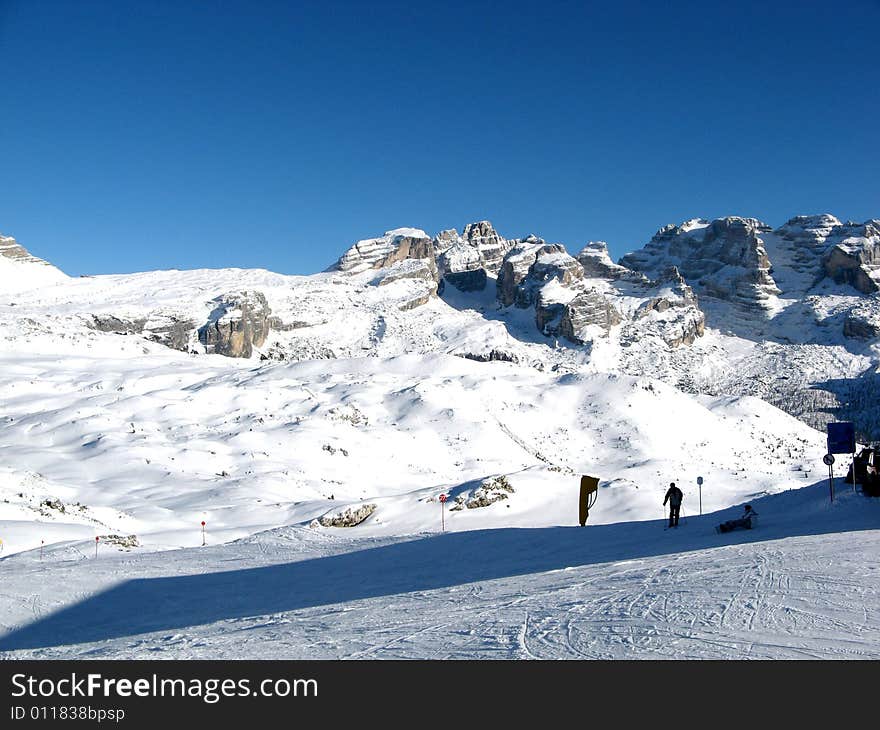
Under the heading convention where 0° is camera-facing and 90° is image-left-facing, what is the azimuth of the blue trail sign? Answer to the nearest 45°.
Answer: approximately 0°

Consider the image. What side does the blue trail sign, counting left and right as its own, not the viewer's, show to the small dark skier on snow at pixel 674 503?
right

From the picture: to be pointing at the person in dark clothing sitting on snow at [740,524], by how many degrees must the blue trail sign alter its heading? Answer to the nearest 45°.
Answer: approximately 45° to its right
